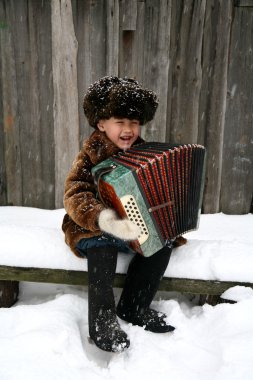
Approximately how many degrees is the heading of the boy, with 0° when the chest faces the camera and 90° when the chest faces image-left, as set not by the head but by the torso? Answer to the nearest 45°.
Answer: approximately 315°
